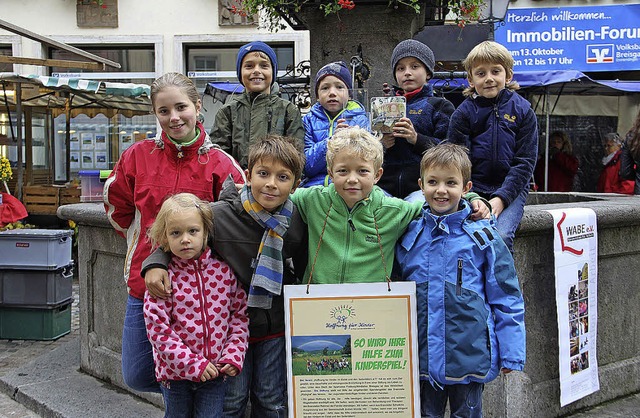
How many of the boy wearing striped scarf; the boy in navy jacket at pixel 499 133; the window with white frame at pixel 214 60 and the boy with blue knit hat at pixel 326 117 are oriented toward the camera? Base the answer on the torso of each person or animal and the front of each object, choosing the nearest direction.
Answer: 4

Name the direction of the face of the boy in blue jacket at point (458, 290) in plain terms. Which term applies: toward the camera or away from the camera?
toward the camera

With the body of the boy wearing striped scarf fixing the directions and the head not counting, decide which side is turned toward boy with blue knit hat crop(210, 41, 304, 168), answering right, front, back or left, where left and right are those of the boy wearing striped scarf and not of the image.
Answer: back

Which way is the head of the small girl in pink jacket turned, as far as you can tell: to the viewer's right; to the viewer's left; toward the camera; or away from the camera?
toward the camera

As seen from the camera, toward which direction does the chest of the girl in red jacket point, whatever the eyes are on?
toward the camera

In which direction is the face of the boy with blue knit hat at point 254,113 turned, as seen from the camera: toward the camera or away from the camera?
toward the camera

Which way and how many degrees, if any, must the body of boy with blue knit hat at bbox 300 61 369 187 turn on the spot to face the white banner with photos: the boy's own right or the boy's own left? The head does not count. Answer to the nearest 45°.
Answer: approximately 90° to the boy's own left

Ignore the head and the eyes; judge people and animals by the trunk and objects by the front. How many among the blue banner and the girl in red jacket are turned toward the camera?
2

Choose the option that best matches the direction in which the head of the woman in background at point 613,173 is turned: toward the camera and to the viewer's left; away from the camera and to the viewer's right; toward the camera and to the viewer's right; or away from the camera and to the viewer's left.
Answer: toward the camera and to the viewer's left

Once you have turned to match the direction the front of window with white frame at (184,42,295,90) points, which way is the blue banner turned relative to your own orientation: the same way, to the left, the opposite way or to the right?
the same way

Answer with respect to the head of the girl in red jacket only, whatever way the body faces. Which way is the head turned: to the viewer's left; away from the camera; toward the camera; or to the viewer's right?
toward the camera

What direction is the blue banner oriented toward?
toward the camera

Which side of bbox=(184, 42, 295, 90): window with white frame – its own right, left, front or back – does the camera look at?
front

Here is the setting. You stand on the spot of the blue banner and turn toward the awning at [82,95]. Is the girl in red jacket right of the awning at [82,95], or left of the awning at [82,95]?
left

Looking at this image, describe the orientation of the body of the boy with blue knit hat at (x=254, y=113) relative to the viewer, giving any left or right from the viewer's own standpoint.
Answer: facing the viewer

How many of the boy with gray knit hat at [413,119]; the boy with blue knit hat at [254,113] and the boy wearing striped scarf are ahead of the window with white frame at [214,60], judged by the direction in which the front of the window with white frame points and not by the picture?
3

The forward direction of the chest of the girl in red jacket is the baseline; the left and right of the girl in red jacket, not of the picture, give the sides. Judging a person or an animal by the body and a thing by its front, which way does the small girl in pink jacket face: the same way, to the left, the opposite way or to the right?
the same way
